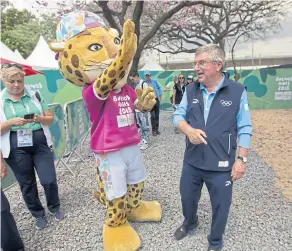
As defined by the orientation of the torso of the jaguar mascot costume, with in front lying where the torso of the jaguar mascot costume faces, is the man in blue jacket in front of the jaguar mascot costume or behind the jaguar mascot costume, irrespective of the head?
in front

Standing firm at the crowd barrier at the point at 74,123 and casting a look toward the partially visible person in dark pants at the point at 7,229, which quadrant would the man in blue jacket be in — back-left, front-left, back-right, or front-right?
front-left

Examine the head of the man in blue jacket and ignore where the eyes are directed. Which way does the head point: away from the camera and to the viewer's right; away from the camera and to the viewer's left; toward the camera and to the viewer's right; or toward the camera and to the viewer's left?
toward the camera and to the viewer's left

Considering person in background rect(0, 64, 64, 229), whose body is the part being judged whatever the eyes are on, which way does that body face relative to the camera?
toward the camera

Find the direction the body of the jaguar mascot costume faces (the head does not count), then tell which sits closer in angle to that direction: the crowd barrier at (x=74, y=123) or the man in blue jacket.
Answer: the man in blue jacket

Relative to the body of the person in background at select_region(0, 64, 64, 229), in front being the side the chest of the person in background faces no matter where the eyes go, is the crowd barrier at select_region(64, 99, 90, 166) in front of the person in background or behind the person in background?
behind

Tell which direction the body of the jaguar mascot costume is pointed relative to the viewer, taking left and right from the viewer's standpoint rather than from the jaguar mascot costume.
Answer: facing the viewer and to the right of the viewer

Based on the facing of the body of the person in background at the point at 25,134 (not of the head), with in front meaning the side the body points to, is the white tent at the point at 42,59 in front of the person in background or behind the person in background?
behind

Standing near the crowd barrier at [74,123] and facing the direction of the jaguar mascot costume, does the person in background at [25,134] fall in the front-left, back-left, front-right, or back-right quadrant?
front-right

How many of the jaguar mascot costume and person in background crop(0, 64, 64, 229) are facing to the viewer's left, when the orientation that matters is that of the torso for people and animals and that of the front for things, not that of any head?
0

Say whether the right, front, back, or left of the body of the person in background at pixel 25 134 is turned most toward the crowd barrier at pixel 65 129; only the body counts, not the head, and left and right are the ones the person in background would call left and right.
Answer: back
